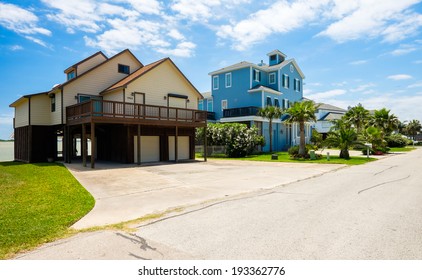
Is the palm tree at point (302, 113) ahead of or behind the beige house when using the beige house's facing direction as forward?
ahead

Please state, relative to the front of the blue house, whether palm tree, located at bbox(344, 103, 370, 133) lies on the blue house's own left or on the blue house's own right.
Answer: on the blue house's own left

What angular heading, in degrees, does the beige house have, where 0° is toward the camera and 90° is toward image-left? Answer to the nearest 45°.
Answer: approximately 315°

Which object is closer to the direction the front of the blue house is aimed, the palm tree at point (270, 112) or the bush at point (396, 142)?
the palm tree

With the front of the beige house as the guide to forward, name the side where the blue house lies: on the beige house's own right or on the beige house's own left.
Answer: on the beige house's own left

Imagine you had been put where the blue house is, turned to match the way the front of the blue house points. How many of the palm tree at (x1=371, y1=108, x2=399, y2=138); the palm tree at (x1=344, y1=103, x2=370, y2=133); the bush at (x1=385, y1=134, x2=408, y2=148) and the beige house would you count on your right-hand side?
1

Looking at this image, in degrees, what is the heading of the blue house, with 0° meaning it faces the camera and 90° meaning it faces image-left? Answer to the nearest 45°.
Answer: approximately 315°

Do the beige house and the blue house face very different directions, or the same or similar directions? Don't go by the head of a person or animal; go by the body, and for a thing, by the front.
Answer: same or similar directions

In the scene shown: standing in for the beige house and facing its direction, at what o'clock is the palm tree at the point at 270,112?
The palm tree is roughly at 10 o'clock from the beige house.

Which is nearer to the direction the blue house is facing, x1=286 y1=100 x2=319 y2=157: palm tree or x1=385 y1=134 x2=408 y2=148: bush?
the palm tree

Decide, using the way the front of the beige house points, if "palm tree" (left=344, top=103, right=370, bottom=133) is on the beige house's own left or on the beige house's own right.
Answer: on the beige house's own left

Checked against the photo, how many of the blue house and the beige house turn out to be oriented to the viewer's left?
0

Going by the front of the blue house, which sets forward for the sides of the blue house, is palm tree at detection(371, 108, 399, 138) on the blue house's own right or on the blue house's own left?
on the blue house's own left

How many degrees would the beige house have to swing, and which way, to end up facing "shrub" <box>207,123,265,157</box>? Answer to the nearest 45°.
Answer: approximately 45° to its left

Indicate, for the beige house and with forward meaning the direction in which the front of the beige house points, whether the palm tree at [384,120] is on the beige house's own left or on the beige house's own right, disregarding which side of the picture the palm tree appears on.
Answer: on the beige house's own left

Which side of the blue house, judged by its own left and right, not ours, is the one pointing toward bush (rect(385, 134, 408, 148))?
left

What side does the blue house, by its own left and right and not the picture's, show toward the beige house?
right
